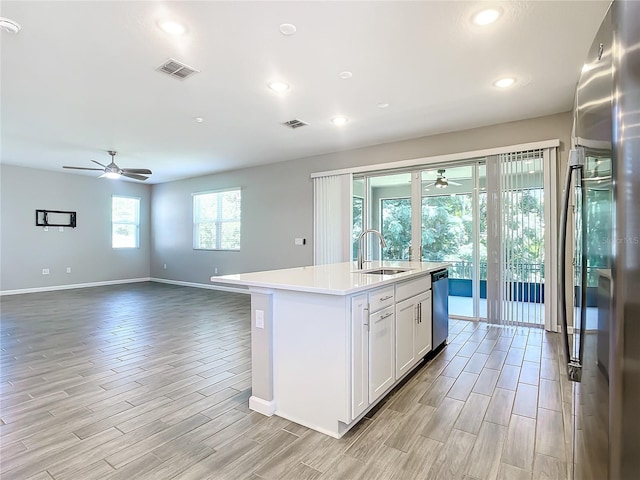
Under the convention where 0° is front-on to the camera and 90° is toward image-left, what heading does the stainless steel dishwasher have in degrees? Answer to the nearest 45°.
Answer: approximately 270°

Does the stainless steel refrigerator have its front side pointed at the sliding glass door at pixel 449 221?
no

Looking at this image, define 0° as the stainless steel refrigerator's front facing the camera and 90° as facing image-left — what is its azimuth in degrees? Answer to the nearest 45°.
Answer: approximately 90°

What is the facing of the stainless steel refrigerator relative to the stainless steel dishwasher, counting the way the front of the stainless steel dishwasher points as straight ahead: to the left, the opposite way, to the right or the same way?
the opposite way

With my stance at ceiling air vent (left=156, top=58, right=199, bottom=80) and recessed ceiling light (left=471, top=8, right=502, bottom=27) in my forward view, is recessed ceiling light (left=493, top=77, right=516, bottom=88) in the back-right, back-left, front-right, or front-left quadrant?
front-left

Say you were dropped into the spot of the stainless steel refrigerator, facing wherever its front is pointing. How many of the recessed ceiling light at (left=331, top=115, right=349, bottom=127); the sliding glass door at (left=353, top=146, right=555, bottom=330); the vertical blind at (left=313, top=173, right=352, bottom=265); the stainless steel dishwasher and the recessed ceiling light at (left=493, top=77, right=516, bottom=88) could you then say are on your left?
0

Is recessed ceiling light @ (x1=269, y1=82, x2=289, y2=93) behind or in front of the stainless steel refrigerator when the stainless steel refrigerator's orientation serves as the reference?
in front

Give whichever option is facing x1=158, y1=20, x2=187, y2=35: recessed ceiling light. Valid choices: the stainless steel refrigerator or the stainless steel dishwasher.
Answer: the stainless steel refrigerator

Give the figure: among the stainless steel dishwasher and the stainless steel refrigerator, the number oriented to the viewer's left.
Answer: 1

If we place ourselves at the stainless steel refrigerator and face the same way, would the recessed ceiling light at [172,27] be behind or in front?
in front

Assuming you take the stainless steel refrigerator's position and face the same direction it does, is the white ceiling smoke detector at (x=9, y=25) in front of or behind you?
in front

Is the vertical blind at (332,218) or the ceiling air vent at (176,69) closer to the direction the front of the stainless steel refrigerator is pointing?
the ceiling air vent

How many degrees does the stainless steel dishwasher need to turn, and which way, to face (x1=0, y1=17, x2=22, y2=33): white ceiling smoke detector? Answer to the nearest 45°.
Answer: approximately 135° to its right

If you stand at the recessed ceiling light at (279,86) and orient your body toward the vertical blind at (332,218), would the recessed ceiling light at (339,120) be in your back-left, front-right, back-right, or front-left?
front-right

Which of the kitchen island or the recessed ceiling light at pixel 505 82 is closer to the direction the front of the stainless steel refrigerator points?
the kitchen island

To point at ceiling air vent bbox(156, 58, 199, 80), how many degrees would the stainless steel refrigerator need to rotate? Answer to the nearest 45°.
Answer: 0° — it already faces it
